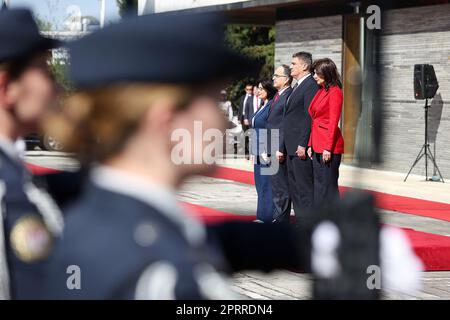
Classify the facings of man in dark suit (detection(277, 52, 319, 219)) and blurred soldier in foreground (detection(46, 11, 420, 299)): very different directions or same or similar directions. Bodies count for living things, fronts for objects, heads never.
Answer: very different directions

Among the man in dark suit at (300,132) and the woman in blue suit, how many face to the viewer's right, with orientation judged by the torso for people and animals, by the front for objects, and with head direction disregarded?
0

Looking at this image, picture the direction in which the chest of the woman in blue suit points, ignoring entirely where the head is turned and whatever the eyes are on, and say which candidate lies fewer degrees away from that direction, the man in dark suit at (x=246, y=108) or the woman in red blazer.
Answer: the man in dark suit
